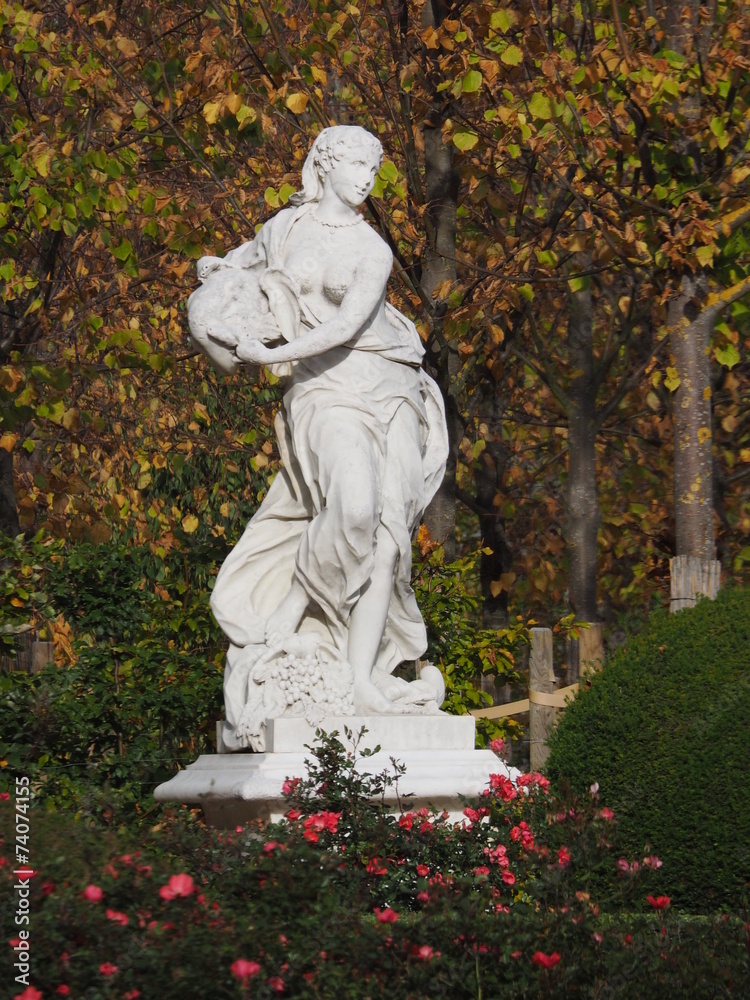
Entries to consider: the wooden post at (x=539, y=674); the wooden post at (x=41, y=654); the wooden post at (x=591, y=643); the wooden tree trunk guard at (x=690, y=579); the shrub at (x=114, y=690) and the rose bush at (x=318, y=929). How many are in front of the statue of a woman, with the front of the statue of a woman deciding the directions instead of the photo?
1

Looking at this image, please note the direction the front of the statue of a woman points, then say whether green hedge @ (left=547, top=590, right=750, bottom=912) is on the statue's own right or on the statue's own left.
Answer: on the statue's own left

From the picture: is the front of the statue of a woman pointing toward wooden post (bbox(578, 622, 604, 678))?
no

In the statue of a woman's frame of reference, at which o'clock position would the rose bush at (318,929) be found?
The rose bush is roughly at 12 o'clock from the statue of a woman.

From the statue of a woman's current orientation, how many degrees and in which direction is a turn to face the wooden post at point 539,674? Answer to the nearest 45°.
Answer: approximately 135° to its left

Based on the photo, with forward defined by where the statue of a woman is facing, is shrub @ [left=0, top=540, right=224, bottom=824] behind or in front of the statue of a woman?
behind

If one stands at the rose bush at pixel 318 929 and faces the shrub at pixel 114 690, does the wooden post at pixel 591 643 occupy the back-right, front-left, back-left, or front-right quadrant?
front-right

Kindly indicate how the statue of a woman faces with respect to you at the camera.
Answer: facing the viewer

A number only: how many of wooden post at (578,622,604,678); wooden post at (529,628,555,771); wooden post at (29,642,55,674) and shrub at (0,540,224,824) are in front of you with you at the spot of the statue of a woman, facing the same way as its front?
0

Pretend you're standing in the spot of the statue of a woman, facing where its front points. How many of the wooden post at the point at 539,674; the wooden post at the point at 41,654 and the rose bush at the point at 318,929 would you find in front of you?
1

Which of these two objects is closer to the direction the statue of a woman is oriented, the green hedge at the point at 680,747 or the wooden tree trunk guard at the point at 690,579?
the green hedge

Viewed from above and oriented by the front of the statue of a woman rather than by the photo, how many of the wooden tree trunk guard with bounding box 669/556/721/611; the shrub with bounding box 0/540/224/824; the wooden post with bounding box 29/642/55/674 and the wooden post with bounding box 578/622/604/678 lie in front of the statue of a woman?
0

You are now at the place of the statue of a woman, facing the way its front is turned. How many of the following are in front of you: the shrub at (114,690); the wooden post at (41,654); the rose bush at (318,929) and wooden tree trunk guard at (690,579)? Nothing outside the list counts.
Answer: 1

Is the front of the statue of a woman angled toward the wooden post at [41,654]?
no

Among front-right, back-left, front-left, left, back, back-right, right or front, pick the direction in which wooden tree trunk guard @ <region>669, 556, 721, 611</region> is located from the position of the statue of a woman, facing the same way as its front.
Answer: back-left
